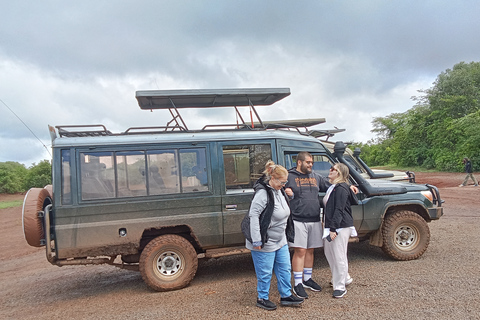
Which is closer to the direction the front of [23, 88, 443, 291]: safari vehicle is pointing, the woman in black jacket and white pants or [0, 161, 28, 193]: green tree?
the woman in black jacket and white pants

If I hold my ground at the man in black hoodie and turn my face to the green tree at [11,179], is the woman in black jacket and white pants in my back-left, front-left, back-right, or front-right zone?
back-right

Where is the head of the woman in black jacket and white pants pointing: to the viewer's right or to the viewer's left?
to the viewer's left

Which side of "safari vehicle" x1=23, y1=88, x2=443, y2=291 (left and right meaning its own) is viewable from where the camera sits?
right

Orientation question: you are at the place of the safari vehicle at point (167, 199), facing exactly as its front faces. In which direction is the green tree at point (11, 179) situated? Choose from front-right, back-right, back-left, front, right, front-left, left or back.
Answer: back-left

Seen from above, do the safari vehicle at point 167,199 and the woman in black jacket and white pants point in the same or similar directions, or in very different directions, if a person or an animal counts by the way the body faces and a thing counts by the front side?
very different directions
